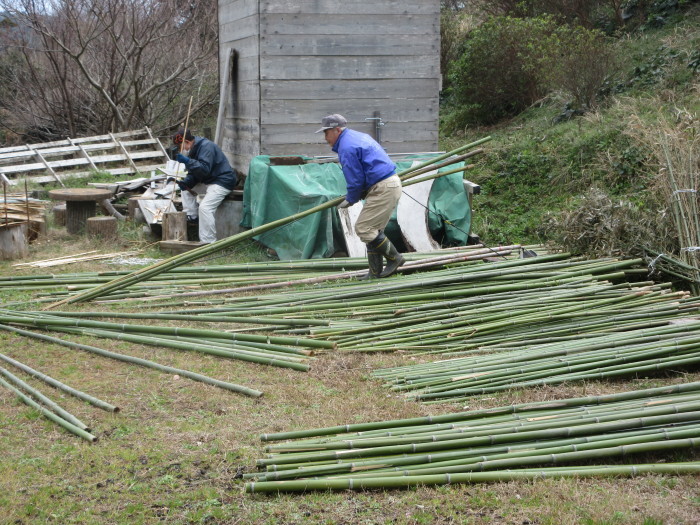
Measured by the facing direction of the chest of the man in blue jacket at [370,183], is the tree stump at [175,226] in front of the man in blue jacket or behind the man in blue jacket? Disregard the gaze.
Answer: in front

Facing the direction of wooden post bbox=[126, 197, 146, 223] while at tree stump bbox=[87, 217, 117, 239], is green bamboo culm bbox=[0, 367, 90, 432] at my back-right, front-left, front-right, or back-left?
back-right

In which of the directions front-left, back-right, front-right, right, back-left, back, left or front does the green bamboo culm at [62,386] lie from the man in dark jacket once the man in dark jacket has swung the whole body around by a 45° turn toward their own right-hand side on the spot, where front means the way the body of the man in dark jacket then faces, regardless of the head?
back-left

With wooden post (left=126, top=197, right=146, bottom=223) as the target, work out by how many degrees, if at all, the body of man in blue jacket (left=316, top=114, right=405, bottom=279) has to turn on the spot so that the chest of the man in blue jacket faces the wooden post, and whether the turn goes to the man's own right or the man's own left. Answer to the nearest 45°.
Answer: approximately 45° to the man's own right

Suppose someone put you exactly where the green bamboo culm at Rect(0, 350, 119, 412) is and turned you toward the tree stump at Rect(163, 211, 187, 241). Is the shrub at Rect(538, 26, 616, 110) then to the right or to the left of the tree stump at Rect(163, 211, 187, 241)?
right

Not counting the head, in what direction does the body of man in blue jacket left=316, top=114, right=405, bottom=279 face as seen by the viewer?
to the viewer's left

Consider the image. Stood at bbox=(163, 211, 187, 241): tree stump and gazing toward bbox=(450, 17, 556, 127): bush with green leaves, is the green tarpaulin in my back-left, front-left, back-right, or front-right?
front-right

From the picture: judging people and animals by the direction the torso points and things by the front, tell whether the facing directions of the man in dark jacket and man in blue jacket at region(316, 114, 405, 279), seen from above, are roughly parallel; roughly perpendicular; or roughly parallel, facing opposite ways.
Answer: roughly parallel

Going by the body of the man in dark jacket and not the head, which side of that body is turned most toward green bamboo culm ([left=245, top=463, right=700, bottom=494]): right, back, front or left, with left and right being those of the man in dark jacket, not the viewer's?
left

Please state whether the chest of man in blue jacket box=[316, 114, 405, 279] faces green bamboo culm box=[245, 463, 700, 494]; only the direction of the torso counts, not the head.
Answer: no

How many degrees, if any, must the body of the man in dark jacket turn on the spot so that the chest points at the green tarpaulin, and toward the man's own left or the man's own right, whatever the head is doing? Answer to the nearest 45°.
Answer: approximately 135° to the man's own left

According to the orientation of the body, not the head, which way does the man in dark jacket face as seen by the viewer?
to the viewer's left

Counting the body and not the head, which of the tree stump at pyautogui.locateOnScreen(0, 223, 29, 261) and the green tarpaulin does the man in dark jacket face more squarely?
the tree stump

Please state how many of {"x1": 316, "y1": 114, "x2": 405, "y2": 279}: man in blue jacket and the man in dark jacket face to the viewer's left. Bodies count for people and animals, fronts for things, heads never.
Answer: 2

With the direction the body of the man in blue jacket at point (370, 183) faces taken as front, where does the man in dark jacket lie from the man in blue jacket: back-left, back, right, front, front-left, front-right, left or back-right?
front-right

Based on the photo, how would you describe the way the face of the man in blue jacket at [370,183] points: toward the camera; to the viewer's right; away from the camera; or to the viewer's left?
to the viewer's left

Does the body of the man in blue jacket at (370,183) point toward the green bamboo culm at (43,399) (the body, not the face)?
no
